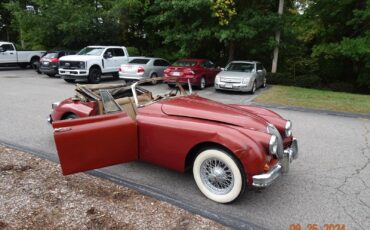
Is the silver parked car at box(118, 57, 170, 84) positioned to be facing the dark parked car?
no

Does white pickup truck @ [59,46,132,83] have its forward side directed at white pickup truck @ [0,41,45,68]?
no

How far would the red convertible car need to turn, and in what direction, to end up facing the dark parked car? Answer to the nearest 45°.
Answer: approximately 180°

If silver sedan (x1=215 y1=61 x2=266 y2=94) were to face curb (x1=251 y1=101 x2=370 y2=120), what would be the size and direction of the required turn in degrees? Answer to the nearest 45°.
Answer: approximately 90° to its left

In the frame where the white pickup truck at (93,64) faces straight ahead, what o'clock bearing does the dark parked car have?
The dark parked car is roughly at 3 o'clock from the white pickup truck.

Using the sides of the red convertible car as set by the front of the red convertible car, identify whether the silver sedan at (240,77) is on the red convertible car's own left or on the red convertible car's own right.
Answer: on the red convertible car's own left

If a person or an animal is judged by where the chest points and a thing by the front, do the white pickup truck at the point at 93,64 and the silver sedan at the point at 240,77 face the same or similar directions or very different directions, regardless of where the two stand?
same or similar directions

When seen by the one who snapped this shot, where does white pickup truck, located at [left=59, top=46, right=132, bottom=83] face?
facing the viewer and to the left of the viewer

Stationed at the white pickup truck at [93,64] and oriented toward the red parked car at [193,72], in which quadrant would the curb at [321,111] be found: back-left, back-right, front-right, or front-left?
front-right

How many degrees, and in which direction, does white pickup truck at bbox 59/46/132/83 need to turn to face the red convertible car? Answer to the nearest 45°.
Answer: approximately 45° to its left

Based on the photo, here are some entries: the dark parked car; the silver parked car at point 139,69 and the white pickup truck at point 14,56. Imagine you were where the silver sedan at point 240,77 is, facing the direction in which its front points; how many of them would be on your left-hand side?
0

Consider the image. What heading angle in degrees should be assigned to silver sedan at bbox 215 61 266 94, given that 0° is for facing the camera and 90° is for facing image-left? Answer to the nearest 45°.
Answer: approximately 45°
